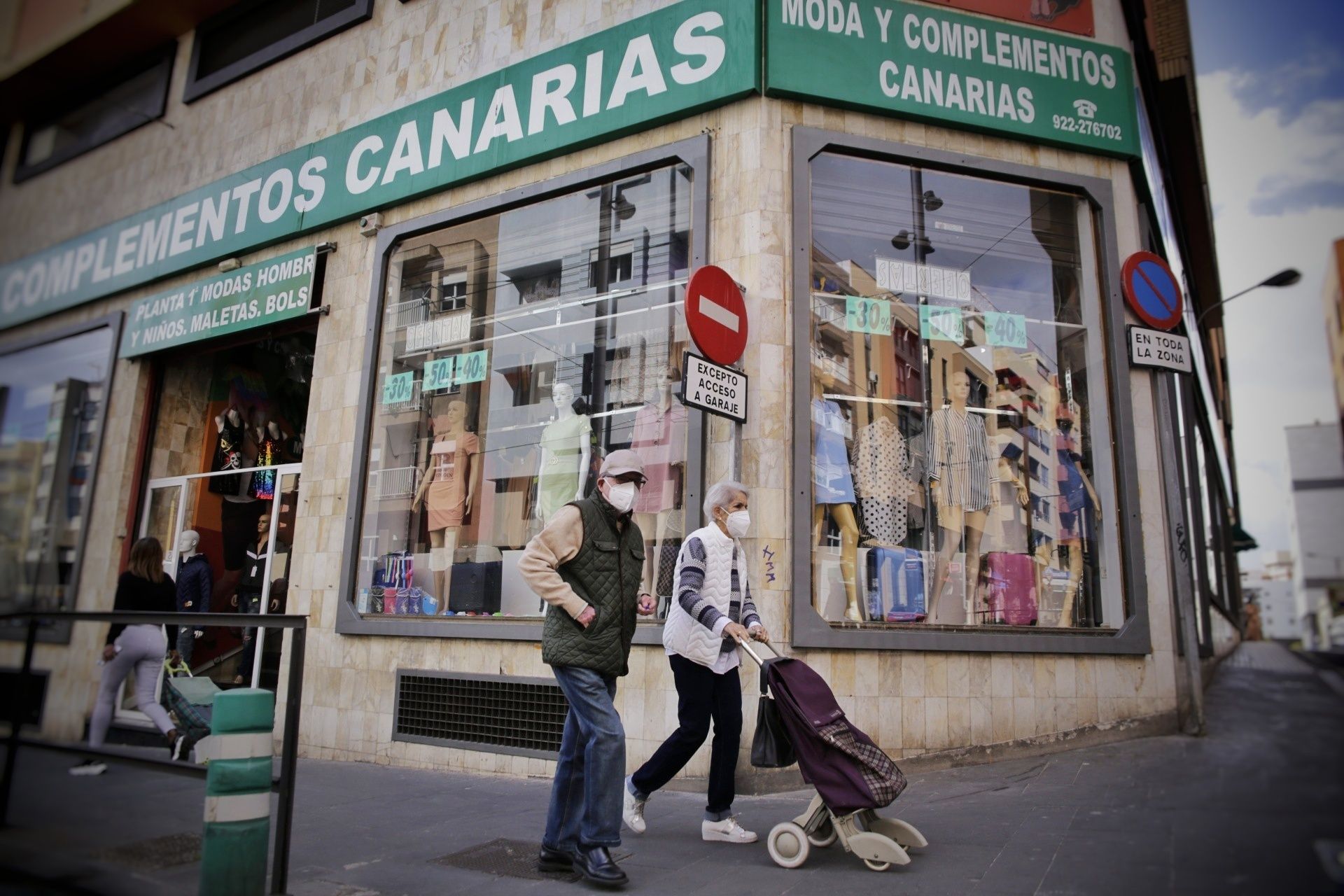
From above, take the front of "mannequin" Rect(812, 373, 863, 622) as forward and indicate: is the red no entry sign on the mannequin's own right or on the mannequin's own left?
on the mannequin's own right

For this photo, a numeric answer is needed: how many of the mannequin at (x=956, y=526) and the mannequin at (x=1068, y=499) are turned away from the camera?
0

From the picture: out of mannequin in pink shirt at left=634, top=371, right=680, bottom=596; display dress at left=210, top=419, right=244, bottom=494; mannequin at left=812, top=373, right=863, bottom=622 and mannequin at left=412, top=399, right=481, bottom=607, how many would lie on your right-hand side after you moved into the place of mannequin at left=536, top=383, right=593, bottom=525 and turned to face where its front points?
2

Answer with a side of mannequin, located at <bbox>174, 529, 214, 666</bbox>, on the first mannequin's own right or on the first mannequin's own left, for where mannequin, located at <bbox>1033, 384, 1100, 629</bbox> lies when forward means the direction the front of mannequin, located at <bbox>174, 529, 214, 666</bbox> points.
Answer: on the first mannequin's own left

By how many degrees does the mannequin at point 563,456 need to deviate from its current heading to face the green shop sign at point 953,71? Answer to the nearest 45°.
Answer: approximately 90° to its left

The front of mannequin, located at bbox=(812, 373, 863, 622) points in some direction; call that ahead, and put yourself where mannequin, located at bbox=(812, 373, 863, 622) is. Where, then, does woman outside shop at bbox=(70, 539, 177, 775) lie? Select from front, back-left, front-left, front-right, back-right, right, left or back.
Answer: right

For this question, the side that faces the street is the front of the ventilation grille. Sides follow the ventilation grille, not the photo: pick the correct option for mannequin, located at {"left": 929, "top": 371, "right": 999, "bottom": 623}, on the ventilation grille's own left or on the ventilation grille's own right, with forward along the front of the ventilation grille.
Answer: on the ventilation grille's own left

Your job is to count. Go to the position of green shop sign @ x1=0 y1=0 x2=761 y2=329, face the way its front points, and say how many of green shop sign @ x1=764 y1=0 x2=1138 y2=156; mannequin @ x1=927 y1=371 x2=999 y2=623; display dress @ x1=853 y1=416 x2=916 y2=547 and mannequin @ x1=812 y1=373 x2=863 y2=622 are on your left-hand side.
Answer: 4

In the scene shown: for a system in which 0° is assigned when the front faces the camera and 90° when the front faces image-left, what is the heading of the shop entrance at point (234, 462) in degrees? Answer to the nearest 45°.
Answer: approximately 45°

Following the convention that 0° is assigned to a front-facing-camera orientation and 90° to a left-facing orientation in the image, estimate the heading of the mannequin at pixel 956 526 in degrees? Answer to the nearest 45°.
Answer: approximately 0°

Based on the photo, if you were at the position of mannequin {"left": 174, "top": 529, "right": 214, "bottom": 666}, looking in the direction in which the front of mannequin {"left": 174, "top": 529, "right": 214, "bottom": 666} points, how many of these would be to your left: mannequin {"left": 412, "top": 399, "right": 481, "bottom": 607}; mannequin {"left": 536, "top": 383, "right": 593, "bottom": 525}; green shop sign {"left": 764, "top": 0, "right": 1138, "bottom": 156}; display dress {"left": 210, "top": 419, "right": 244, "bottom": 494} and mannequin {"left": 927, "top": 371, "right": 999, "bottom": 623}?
4
